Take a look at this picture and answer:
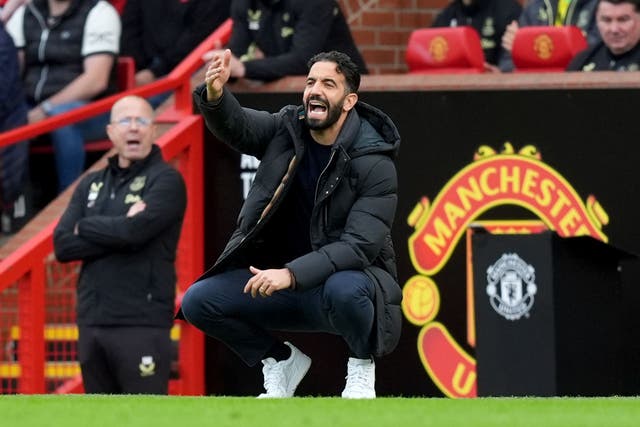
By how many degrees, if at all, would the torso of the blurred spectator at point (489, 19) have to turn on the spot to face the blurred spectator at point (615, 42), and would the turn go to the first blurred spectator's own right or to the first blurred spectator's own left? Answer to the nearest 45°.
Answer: approximately 90° to the first blurred spectator's own left

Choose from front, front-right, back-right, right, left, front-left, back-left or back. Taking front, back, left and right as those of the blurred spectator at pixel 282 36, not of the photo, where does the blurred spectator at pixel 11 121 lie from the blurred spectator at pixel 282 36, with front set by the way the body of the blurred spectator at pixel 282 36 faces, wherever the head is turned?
front-right

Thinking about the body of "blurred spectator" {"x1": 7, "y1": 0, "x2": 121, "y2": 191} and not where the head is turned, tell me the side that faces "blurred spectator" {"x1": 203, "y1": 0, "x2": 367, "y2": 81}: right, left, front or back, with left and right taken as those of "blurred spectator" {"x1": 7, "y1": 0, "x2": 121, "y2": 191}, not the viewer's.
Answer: left

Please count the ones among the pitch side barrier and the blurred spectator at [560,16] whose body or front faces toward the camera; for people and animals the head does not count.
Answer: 2

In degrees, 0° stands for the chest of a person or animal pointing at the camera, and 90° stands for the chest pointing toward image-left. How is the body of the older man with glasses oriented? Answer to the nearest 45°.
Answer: approximately 45°

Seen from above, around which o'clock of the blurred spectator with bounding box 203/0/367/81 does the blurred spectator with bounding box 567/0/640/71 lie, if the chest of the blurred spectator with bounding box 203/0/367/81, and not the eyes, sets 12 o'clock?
the blurred spectator with bounding box 567/0/640/71 is roughly at 8 o'clock from the blurred spectator with bounding box 203/0/367/81.

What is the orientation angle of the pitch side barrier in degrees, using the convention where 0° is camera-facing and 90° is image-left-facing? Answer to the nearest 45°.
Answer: approximately 0°
